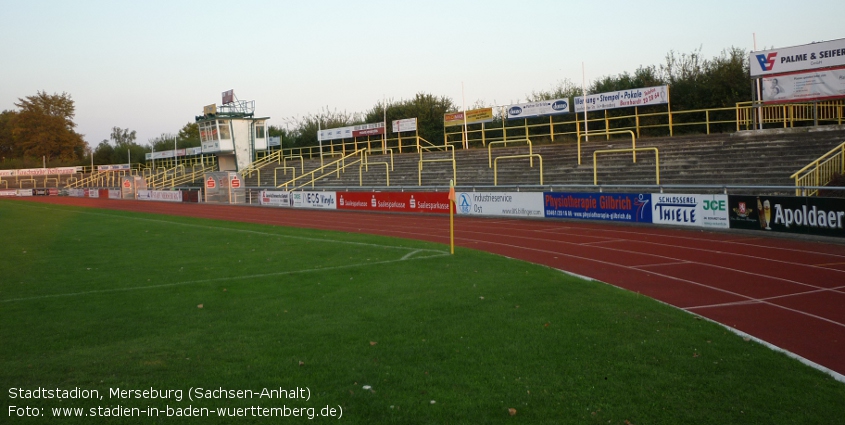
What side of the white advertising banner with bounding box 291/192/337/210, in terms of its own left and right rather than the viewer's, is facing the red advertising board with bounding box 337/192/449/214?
left

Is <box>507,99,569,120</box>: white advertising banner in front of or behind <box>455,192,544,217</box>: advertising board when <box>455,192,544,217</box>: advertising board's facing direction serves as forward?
behind

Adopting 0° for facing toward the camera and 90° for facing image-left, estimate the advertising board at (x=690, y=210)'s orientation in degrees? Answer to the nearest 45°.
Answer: approximately 45°

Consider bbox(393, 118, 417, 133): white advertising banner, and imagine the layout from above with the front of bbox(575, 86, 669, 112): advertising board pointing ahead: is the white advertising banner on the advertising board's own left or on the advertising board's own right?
on the advertising board's own right

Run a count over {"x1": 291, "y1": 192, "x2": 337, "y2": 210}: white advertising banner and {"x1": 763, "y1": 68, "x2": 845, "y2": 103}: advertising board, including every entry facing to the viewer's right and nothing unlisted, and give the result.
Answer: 0

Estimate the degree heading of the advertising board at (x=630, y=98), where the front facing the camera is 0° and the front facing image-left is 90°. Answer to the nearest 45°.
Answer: approximately 45°

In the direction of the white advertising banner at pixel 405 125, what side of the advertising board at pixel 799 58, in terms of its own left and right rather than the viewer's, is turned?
right

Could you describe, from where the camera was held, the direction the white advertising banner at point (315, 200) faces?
facing the viewer and to the left of the viewer
